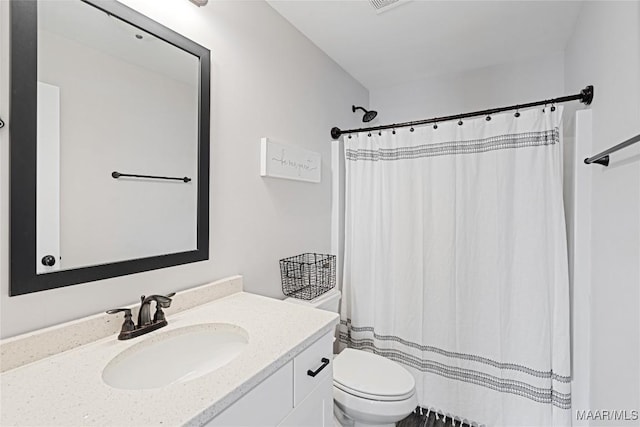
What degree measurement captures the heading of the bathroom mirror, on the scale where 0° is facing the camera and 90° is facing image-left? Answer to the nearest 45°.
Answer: approximately 315°

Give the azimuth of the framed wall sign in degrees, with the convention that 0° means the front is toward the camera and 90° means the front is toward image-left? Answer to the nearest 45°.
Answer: approximately 315°

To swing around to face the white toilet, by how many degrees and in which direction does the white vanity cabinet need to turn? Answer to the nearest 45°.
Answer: approximately 90° to its left
